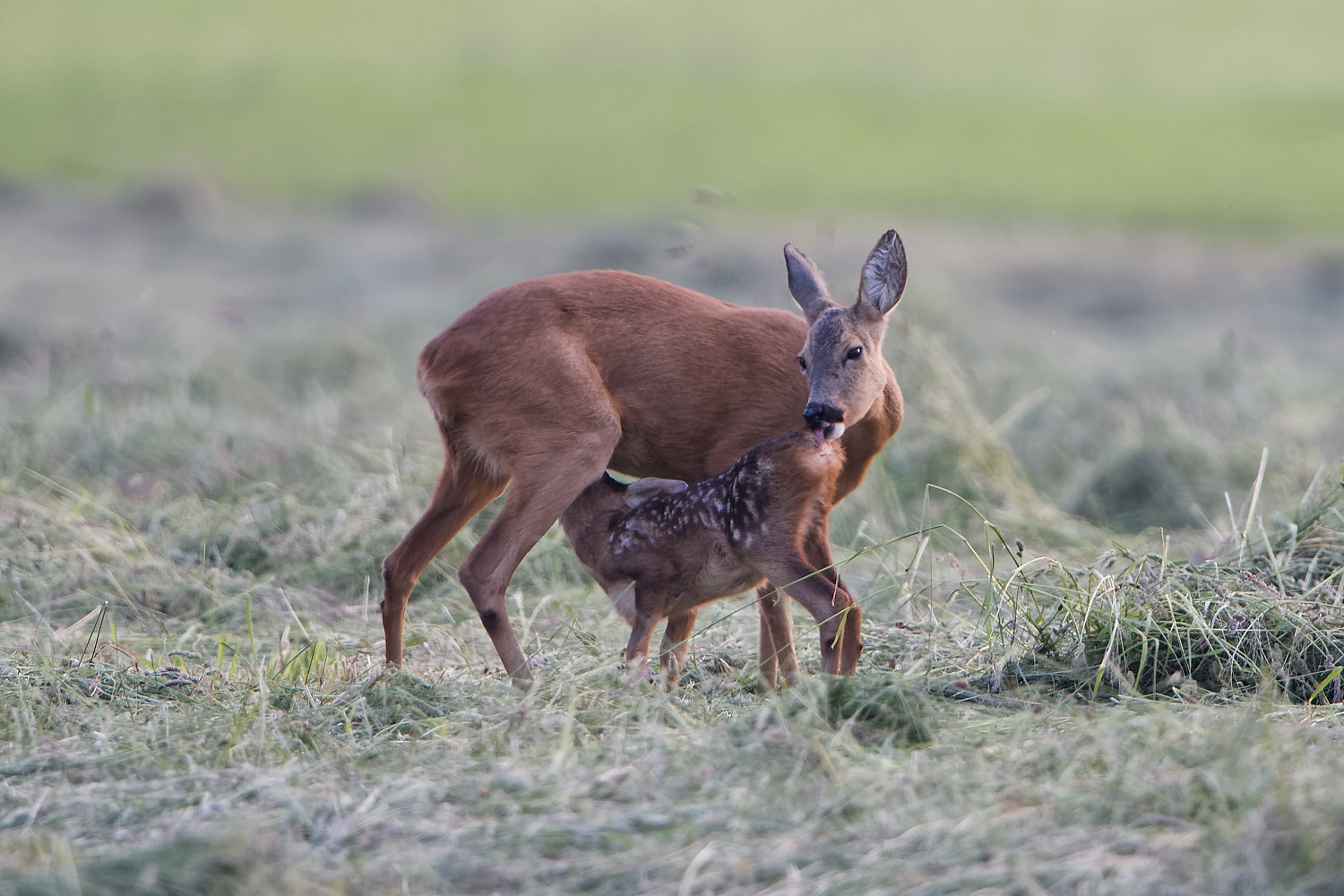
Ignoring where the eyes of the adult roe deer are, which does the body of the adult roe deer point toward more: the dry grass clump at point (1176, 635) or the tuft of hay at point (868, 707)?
the dry grass clump

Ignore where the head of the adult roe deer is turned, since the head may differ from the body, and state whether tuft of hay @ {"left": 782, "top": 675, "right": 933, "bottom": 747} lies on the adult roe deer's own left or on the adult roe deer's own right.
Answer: on the adult roe deer's own right

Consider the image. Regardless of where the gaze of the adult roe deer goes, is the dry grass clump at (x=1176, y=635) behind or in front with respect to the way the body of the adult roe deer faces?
in front

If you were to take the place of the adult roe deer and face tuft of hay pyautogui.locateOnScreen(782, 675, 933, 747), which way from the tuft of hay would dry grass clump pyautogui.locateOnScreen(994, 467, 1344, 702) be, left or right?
left

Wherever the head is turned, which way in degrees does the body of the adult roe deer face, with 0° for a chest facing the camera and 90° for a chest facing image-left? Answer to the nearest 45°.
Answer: approximately 270°
